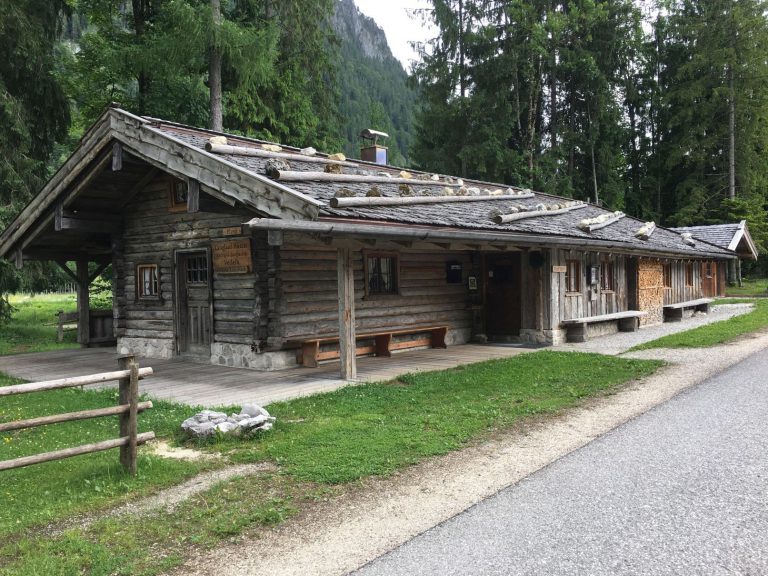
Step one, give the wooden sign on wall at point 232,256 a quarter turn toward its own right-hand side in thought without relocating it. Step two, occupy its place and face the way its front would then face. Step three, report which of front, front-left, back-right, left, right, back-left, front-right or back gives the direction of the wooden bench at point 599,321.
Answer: back-right

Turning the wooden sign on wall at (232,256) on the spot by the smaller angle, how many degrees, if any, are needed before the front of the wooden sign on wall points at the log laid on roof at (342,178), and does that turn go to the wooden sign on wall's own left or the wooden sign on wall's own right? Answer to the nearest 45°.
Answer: approximately 135° to the wooden sign on wall's own left

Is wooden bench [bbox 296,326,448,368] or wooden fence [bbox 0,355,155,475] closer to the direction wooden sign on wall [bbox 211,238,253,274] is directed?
the wooden fence

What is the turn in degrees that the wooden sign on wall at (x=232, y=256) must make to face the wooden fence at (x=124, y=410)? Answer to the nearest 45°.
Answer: approximately 45° to its left

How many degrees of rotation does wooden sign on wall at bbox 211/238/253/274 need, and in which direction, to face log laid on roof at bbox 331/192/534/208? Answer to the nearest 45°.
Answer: approximately 135° to its left

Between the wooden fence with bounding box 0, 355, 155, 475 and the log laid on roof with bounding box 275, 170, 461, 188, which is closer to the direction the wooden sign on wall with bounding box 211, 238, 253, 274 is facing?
the wooden fence

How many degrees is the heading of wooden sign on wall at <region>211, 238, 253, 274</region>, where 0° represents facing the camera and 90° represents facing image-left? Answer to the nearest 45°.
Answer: approximately 45°

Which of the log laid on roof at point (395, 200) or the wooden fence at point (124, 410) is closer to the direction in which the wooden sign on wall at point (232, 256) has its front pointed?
the wooden fence
